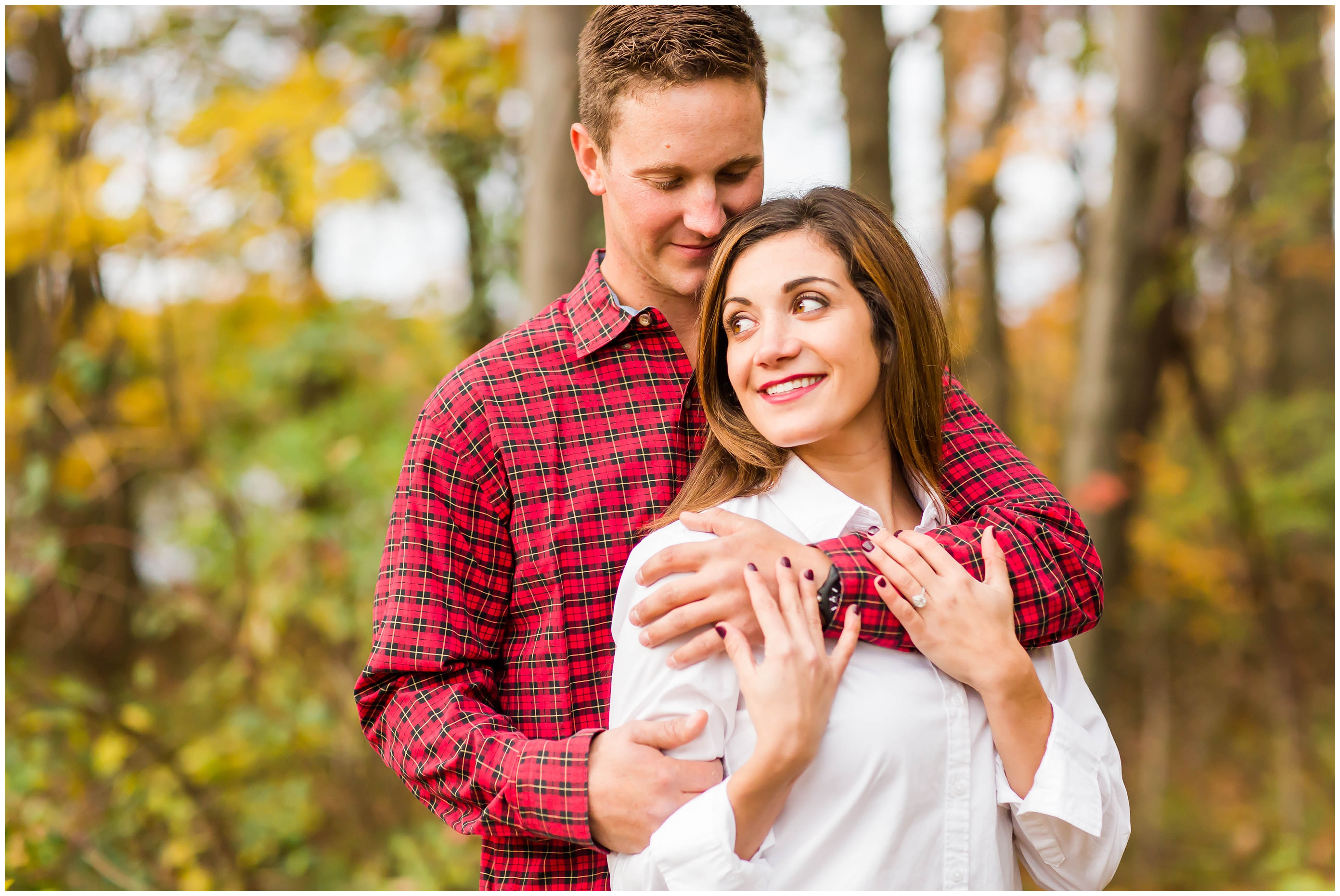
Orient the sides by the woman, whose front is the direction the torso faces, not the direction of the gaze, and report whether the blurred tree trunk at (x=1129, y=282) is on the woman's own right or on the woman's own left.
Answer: on the woman's own left

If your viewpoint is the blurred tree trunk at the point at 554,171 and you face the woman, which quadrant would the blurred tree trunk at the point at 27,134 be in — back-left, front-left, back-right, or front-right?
back-right

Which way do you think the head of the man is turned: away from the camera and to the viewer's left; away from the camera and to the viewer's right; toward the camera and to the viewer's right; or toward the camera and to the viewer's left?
toward the camera and to the viewer's right

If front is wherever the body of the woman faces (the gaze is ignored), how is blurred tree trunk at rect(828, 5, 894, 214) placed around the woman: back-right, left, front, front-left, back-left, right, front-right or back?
back-left

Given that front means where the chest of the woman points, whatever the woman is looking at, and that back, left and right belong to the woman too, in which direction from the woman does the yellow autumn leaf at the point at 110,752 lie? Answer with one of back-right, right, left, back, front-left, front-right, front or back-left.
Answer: back

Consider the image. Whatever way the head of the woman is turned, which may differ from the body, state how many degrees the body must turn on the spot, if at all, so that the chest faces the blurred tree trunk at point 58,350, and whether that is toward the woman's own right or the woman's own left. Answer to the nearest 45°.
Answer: approximately 180°

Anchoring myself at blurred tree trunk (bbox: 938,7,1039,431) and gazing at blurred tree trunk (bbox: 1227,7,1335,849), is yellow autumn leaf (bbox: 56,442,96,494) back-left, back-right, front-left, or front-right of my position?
back-right

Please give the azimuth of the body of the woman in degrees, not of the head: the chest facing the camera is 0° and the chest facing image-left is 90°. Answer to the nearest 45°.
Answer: approximately 315°
